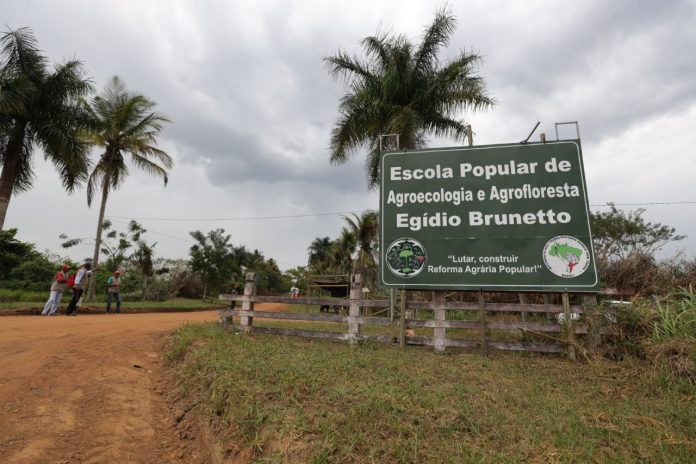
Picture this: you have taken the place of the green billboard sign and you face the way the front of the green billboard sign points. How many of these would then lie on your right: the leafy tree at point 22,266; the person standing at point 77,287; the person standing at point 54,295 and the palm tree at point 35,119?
4

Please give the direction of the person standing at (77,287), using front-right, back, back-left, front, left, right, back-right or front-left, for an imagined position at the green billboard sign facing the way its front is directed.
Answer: right

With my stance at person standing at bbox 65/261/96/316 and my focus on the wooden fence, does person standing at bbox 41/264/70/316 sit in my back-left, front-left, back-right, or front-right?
back-right

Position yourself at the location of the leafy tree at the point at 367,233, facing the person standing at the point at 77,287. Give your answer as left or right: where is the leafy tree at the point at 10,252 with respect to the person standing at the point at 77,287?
right

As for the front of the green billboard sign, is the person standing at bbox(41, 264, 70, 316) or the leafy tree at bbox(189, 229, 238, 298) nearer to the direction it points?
the person standing

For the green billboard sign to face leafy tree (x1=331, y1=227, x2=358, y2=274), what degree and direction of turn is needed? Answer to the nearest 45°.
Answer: approximately 135° to its right

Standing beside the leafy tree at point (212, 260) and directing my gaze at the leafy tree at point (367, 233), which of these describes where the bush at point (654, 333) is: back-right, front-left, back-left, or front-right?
front-right

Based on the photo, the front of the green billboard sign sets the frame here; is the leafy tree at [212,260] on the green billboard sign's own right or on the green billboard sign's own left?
on the green billboard sign's own right

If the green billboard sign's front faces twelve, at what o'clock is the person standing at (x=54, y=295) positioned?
The person standing is roughly at 3 o'clock from the green billboard sign.

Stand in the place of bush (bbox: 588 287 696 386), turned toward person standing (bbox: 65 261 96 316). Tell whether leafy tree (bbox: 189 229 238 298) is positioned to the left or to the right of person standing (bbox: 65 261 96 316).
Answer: right

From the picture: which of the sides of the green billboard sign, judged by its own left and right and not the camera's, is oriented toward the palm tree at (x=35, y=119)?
right

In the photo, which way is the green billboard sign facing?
toward the camera

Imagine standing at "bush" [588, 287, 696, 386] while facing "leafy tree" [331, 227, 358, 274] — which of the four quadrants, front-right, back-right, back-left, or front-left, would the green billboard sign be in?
front-left

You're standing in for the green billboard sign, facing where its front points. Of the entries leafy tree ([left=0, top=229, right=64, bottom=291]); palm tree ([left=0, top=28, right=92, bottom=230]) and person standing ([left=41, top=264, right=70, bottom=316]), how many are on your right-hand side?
3

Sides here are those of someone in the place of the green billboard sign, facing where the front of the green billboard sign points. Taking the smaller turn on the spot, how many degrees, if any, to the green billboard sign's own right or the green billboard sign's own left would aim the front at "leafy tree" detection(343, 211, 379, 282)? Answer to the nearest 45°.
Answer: approximately 135° to the green billboard sign's own right

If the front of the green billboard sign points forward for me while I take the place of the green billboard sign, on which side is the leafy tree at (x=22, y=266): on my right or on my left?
on my right
